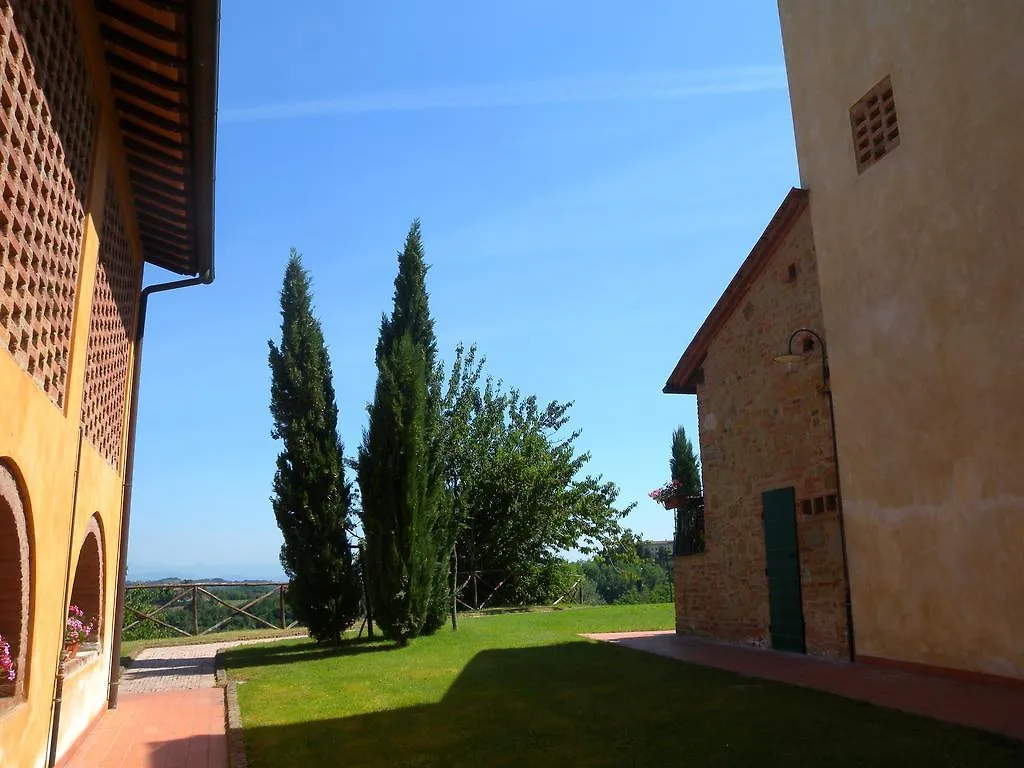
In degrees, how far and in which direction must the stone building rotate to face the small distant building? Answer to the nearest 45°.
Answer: approximately 135° to its right

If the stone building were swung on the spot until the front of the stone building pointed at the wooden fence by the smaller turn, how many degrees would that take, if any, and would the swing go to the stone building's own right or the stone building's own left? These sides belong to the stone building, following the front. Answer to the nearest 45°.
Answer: approximately 45° to the stone building's own right

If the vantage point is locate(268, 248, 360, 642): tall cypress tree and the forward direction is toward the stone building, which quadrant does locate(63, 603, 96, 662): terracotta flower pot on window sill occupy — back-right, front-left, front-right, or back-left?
front-right

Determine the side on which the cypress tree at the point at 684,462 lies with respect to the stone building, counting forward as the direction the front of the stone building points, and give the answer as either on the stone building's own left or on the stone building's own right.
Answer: on the stone building's own right

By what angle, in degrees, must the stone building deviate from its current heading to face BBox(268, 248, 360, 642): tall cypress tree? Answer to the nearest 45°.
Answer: approximately 45° to its right

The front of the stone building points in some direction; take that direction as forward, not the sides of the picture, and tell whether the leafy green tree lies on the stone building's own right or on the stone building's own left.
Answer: on the stone building's own right

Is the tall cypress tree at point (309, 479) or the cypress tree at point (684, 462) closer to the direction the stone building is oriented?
the tall cypress tree

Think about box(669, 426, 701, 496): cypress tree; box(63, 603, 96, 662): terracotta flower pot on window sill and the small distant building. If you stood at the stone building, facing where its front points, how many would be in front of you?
1

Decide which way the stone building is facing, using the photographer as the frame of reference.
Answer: facing the viewer and to the left of the viewer

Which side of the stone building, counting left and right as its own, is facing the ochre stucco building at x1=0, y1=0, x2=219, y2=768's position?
front
